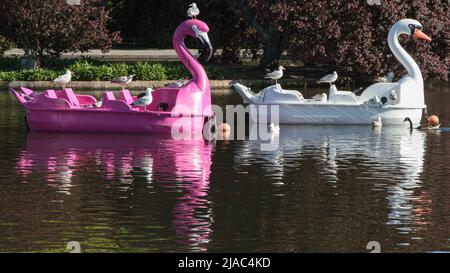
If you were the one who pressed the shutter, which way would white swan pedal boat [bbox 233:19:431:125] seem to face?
facing to the right of the viewer

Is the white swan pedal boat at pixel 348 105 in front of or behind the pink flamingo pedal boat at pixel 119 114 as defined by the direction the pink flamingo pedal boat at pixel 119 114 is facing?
in front

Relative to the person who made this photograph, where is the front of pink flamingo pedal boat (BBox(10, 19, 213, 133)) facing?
facing to the right of the viewer

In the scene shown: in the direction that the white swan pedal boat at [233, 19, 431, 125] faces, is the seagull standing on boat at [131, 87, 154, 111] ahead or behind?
behind

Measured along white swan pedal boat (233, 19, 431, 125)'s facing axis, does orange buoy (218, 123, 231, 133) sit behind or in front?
behind

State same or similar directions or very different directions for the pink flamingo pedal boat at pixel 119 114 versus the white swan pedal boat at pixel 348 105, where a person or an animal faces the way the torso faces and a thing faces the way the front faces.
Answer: same or similar directions
